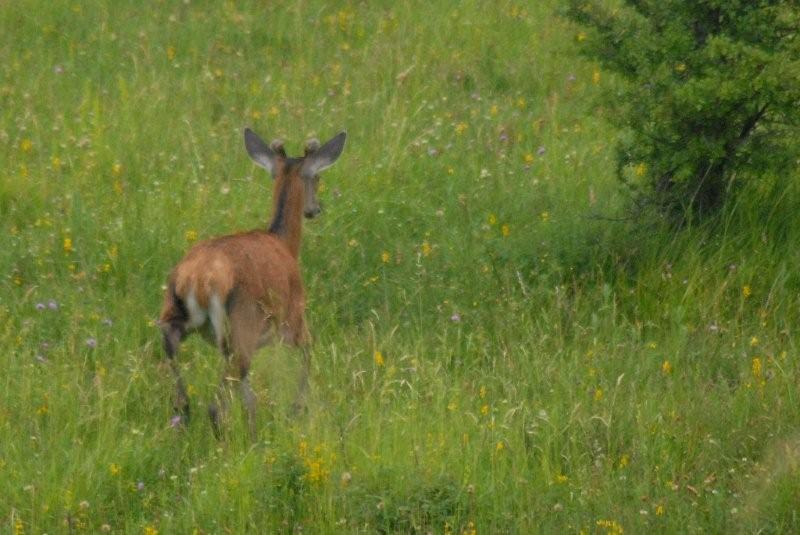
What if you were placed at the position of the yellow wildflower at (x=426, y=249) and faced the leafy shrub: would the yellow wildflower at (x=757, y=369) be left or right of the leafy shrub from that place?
right

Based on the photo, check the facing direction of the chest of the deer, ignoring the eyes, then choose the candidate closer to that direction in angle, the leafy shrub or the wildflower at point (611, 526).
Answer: the leafy shrub

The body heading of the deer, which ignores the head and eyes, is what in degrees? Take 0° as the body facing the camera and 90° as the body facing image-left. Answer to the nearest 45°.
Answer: approximately 225°

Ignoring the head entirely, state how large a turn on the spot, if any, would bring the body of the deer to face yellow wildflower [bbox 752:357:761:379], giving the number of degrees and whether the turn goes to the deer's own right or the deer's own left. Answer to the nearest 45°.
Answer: approximately 45° to the deer's own right

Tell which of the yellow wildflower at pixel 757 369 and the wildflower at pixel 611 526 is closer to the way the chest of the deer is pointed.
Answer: the yellow wildflower

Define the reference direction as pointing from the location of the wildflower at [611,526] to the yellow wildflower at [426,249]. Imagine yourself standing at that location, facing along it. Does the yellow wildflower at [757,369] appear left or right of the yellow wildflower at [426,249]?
right

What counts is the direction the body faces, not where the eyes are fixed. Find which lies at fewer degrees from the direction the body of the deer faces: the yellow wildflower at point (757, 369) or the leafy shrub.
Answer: the leafy shrub

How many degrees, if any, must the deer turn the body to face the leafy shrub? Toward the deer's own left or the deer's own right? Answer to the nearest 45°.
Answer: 0° — it already faces it

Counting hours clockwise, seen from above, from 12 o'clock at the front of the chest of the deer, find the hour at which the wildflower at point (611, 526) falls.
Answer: The wildflower is roughly at 3 o'clock from the deer.
